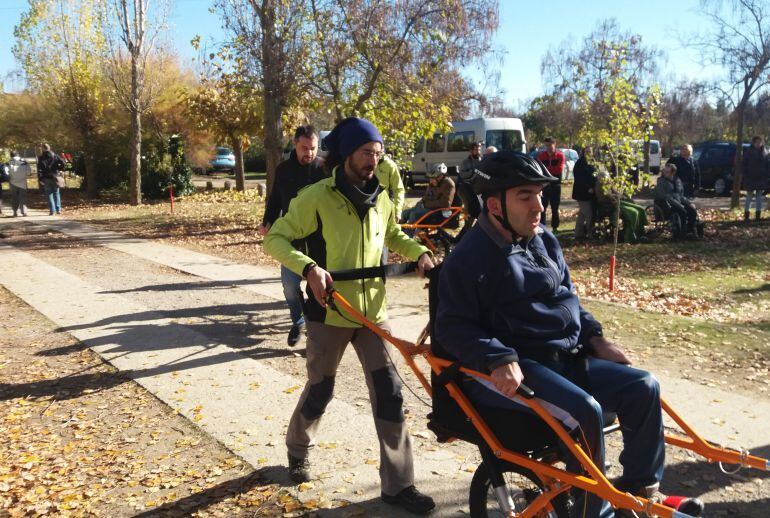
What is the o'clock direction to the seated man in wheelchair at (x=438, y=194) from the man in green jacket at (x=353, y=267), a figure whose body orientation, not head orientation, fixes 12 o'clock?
The seated man in wheelchair is roughly at 8 o'clock from the man in green jacket.

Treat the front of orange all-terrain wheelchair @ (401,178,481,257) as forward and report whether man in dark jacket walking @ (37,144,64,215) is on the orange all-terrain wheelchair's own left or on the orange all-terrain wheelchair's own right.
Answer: on the orange all-terrain wheelchair's own right

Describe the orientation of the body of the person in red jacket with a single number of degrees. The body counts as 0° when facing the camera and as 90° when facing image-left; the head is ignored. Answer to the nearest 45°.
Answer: approximately 0°

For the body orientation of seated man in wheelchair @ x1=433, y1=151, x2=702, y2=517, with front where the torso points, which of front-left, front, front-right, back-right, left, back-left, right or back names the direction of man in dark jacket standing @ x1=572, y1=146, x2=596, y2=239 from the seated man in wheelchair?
back-left

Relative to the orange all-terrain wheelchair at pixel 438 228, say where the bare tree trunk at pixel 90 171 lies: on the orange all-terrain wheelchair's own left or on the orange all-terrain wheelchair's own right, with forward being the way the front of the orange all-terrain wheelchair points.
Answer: on the orange all-terrain wheelchair's own right

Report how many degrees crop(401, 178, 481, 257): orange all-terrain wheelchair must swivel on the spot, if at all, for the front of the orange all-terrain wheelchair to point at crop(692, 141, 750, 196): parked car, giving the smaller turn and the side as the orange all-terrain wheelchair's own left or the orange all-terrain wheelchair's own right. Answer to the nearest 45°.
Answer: approximately 180°

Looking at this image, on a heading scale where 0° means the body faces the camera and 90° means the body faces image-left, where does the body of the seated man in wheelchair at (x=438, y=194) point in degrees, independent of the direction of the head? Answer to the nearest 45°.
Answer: approximately 45°

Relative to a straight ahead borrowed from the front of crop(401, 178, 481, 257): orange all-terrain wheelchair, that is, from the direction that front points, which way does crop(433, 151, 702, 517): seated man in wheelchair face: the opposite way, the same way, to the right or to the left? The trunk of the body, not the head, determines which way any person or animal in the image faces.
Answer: to the left

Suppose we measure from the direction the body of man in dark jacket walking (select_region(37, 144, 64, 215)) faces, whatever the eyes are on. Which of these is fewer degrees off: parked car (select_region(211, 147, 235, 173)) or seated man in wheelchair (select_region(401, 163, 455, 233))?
the seated man in wheelchair
